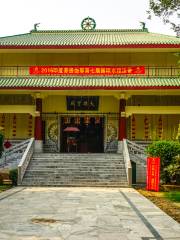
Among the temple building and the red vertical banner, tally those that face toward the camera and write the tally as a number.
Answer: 2

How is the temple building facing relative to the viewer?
toward the camera

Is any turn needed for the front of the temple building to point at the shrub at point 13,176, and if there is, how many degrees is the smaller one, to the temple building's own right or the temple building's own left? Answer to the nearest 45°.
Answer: approximately 45° to the temple building's own right

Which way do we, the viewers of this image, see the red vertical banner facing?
facing the viewer

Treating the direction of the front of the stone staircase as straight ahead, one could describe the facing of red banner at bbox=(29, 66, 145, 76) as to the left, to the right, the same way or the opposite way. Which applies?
the same way

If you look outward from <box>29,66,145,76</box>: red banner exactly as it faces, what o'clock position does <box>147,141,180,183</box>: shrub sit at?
The shrub is roughly at 11 o'clock from the red banner.

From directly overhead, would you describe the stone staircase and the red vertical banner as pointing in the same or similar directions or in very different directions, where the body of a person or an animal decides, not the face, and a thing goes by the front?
same or similar directions

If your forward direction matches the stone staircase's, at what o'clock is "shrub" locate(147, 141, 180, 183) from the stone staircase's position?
The shrub is roughly at 10 o'clock from the stone staircase.

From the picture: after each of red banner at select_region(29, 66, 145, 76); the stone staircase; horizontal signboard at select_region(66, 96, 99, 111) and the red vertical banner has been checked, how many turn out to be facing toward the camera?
4

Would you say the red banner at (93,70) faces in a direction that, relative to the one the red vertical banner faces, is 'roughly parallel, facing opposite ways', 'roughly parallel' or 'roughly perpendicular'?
roughly parallel

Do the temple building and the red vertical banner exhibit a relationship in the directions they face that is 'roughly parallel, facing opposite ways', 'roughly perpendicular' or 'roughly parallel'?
roughly parallel

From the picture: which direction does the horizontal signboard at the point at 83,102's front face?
toward the camera

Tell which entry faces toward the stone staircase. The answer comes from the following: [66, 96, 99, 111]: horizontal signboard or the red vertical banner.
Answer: the horizontal signboard

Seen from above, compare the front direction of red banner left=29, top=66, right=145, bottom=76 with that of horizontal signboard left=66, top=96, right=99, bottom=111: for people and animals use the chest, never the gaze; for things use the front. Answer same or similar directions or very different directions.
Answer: same or similar directions

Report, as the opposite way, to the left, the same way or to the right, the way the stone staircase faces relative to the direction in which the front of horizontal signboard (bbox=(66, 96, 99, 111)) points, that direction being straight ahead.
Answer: the same way
